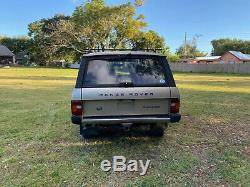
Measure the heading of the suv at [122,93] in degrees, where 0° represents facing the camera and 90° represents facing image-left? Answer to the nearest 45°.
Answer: approximately 180°

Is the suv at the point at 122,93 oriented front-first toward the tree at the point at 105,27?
yes

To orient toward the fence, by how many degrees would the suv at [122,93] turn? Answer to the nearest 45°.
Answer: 0° — it already faces it
